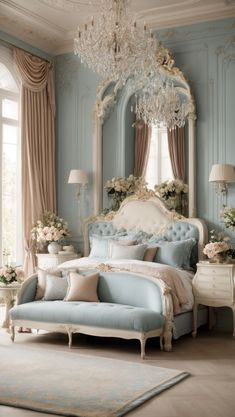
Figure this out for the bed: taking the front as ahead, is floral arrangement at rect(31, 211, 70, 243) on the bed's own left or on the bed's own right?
on the bed's own right

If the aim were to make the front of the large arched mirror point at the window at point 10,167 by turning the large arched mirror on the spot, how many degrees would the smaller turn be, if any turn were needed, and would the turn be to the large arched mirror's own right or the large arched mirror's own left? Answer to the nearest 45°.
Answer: approximately 90° to the large arched mirror's own right

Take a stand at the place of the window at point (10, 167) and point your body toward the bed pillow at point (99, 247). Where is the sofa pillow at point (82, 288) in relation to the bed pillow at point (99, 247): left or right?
right

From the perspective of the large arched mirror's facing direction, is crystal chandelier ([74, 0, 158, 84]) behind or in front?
in front

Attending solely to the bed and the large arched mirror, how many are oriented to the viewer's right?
0

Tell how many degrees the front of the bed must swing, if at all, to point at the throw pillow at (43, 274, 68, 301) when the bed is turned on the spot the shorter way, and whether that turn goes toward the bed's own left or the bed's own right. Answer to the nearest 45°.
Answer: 0° — it already faces it

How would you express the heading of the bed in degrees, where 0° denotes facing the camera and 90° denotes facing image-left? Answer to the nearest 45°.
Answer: approximately 45°

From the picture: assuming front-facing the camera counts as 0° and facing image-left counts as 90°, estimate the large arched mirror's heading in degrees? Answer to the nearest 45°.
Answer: approximately 0°

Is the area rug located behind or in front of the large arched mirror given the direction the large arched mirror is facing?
in front

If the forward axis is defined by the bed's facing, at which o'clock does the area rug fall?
The area rug is roughly at 11 o'clock from the bed.
